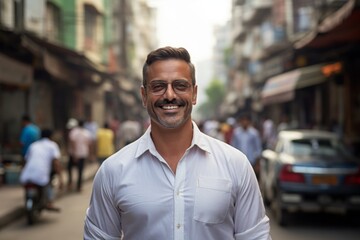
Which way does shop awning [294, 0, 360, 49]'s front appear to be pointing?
to the viewer's left

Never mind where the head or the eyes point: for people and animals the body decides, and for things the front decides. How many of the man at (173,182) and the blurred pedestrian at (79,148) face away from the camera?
1

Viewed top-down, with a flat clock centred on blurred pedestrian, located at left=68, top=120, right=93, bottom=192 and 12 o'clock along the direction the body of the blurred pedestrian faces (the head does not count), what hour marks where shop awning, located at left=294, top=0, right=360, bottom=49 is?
The shop awning is roughly at 4 o'clock from the blurred pedestrian.

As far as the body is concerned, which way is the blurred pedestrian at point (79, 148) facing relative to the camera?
away from the camera

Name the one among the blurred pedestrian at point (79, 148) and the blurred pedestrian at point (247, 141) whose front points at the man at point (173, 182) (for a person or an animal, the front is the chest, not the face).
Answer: the blurred pedestrian at point (247, 141)

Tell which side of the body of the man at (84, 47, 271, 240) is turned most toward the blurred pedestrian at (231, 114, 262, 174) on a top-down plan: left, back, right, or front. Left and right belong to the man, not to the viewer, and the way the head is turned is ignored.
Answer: back

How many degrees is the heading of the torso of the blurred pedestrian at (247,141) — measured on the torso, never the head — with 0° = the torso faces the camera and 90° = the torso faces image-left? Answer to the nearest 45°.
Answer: approximately 0°
